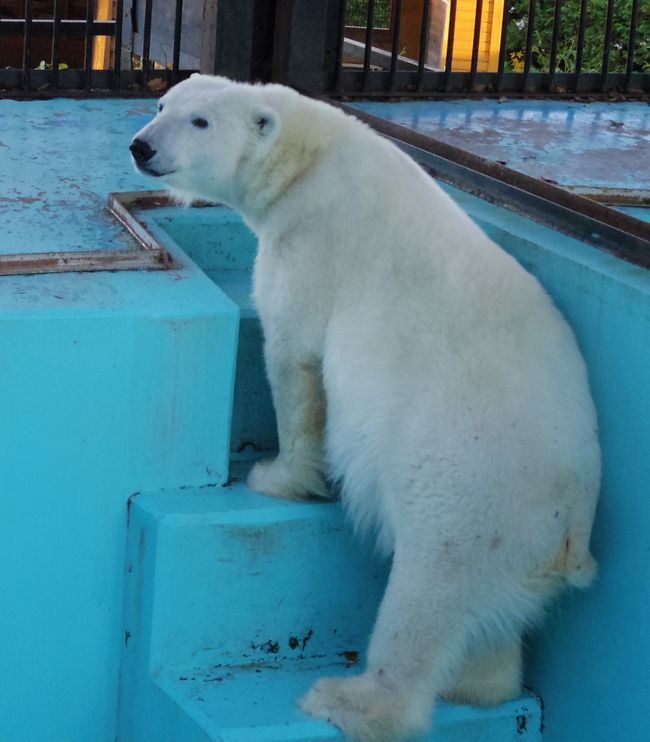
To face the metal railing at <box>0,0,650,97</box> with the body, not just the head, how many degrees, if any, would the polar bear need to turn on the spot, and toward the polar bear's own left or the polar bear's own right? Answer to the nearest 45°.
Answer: approximately 45° to the polar bear's own right

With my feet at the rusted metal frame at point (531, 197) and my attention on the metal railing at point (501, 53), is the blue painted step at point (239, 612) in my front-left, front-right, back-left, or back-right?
back-left

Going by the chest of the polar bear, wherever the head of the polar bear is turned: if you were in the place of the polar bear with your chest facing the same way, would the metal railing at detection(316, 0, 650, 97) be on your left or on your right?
on your right

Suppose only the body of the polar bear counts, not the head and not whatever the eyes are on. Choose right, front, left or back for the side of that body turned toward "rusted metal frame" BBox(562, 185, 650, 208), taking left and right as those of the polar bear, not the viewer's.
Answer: right

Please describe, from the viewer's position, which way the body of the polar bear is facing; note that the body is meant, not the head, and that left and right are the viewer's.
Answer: facing away from the viewer and to the left of the viewer

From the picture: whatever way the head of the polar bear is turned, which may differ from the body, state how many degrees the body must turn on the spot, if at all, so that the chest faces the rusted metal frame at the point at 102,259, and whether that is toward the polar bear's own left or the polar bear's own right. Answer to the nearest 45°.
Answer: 0° — it already faces it
